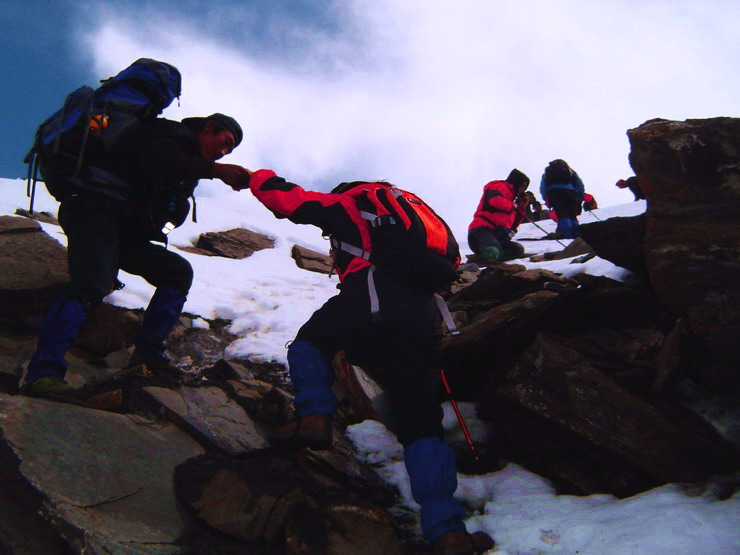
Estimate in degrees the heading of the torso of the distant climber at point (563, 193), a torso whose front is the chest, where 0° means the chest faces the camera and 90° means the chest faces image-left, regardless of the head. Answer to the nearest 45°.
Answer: approximately 180°

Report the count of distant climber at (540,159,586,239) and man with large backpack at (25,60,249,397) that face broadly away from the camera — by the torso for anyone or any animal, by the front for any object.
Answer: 1

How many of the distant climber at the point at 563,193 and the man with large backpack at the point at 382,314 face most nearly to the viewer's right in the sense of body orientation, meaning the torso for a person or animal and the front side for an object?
0

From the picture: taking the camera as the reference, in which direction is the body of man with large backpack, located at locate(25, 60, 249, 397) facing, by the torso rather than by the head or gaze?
to the viewer's right

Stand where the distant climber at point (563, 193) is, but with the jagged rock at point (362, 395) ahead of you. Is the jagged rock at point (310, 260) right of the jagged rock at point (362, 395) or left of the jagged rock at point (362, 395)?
right

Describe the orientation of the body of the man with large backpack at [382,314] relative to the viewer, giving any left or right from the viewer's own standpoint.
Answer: facing away from the viewer and to the left of the viewer

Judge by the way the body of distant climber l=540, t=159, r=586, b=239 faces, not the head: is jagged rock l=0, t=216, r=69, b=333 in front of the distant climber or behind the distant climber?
behind

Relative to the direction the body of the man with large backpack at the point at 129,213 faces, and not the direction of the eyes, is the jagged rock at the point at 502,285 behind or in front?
in front

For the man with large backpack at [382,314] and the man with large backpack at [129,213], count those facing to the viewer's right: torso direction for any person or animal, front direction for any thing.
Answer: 1

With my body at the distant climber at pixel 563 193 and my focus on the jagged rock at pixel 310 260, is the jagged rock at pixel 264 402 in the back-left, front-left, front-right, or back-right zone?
front-left

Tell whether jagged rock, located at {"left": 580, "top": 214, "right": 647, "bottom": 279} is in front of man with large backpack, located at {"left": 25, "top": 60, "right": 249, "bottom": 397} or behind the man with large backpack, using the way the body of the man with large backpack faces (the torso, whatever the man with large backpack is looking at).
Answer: in front
